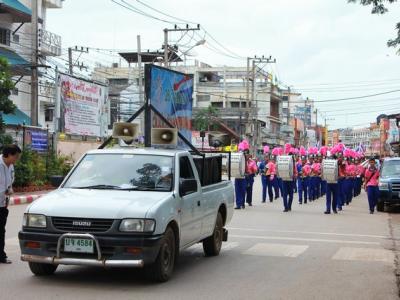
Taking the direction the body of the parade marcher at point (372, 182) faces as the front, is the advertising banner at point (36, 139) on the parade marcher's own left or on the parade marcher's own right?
on the parade marcher's own right

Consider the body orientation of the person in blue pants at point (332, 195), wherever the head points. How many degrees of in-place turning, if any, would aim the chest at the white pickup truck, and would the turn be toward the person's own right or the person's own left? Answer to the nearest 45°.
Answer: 0° — they already face it

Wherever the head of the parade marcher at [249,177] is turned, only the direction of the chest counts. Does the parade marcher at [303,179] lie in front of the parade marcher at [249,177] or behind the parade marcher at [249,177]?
behind

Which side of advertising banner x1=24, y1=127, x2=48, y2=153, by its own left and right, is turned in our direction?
front

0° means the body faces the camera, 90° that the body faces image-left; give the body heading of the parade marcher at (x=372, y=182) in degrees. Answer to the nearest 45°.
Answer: approximately 0°

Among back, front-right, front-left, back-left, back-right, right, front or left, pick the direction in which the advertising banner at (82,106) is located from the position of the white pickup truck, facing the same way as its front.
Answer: back-right

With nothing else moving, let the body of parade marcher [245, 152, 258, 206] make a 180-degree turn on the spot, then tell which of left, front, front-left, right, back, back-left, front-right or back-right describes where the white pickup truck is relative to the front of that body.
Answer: back

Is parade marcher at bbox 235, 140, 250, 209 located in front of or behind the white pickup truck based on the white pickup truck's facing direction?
behind

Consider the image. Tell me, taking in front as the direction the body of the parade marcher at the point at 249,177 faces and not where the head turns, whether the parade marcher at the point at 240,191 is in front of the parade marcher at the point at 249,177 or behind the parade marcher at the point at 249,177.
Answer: in front

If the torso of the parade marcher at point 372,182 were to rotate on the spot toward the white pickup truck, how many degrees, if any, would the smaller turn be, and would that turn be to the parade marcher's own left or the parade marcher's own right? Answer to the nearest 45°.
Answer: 0° — they already face it

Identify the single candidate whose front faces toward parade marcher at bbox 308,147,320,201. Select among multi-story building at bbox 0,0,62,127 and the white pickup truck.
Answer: the multi-story building
